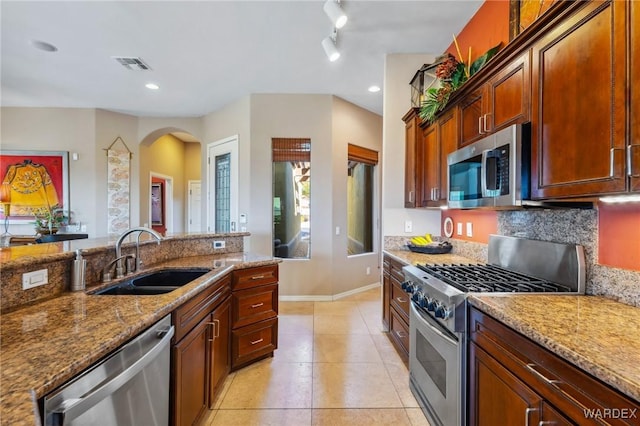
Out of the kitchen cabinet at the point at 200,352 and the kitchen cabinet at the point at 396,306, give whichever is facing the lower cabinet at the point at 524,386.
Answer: the kitchen cabinet at the point at 200,352

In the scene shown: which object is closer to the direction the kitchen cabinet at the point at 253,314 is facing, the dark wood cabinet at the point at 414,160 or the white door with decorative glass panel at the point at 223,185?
the dark wood cabinet

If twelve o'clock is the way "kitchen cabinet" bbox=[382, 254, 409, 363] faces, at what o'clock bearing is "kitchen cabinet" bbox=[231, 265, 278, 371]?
"kitchen cabinet" bbox=[231, 265, 278, 371] is roughly at 11 o'clock from "kitchen cabinet" bbox=[382, 254, 409, 363].

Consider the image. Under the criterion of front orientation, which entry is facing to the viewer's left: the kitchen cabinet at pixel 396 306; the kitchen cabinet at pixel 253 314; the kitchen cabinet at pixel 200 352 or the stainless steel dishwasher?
the kitchen cabinet at pixel 396 306

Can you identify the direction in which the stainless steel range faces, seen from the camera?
facing the viewer and to the left of the viewer

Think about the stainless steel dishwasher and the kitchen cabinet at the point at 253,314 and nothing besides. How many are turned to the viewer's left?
0

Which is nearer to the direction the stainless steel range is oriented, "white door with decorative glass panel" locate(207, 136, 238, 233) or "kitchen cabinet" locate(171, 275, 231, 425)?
the kitchen cabinet

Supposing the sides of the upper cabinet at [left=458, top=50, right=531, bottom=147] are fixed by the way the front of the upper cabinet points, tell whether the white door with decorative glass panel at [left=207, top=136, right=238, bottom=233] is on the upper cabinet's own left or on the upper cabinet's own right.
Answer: on the upper cabinet's own right

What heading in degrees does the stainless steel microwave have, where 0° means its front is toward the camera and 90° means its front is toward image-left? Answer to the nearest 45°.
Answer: approximately 45°

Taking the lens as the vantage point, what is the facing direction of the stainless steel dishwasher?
facing the viewer and to the right of the viewer

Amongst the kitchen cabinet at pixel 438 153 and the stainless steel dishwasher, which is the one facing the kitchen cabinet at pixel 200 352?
the kitchen cabinet at pixel 438 153

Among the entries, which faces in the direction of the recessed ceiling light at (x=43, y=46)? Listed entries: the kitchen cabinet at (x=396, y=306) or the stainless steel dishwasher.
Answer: the kitchen cabinet

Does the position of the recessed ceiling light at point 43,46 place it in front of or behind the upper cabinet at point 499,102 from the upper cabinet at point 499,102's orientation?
in front

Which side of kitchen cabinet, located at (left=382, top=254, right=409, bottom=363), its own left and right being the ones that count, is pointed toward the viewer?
left

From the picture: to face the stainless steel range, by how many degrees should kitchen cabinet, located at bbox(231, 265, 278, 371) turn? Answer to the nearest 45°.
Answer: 0° — it already faces it

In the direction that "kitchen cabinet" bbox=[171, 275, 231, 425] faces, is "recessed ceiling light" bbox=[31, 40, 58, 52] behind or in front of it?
behind
